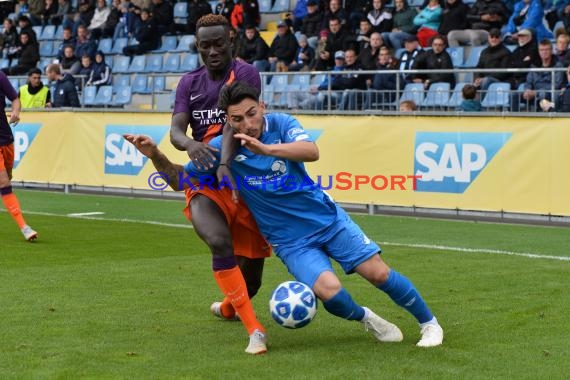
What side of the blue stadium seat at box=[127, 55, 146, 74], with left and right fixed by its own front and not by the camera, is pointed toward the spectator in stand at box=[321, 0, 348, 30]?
left

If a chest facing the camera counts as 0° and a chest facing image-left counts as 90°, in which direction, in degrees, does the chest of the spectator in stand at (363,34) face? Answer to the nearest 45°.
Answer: approximately 45°

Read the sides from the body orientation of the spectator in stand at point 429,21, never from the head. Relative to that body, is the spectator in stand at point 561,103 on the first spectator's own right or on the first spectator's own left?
on the first spectator's own left

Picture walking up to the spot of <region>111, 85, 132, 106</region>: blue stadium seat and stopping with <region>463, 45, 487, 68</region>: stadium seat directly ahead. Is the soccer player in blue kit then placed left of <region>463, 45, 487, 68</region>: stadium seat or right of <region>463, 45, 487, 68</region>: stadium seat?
right

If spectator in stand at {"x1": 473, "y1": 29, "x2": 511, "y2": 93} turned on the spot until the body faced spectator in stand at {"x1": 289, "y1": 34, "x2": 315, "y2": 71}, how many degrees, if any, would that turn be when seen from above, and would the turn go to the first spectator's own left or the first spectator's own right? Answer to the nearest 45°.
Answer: approximately 90° to the first spectator's own right

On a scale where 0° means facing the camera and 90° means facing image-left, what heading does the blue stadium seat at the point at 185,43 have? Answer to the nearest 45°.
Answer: approximately 45°
